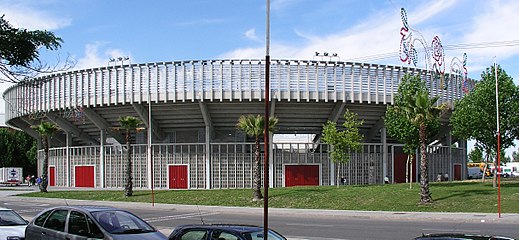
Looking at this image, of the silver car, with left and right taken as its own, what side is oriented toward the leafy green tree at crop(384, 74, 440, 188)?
left

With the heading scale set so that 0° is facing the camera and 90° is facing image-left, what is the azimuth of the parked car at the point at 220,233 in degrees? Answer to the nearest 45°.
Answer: approximately 315°

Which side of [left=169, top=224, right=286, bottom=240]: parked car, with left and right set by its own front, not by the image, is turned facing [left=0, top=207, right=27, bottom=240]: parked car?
back

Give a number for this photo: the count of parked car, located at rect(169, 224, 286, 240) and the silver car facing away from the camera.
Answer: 0

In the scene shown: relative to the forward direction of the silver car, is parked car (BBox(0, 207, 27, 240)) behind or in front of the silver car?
behind

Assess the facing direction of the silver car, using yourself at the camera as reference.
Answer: facing the viewer and to the right of the viewer

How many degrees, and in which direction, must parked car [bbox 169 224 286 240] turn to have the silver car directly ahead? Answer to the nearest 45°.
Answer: approximately 180°

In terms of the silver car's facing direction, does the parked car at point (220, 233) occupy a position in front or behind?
in front
